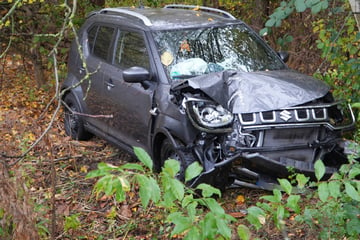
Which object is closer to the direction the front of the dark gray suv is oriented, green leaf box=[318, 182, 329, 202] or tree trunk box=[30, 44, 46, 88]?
the green leaf

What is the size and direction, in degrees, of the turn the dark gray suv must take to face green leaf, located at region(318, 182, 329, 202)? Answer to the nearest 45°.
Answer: approximately 45° to its right

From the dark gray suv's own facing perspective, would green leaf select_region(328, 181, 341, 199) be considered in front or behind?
in front

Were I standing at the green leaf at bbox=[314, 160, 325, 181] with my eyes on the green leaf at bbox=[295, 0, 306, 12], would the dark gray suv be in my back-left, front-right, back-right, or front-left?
front-left

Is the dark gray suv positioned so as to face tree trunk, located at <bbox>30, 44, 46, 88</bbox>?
no

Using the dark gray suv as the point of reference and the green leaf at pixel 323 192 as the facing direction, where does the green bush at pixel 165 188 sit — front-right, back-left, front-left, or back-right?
front-right

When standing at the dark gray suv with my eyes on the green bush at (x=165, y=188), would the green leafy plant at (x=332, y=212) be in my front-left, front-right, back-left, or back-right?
front-left

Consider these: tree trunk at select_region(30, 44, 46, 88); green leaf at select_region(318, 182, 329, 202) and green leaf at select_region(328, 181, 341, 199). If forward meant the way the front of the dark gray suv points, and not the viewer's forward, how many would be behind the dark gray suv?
1

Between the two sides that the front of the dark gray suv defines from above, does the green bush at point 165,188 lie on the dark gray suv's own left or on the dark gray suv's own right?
on the dark gray suv's own right

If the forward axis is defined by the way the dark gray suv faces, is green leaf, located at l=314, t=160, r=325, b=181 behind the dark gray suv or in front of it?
in front

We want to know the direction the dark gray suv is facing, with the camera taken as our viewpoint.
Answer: facing the viewer and to the right of the viewer

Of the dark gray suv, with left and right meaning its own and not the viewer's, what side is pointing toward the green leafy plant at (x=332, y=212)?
front
